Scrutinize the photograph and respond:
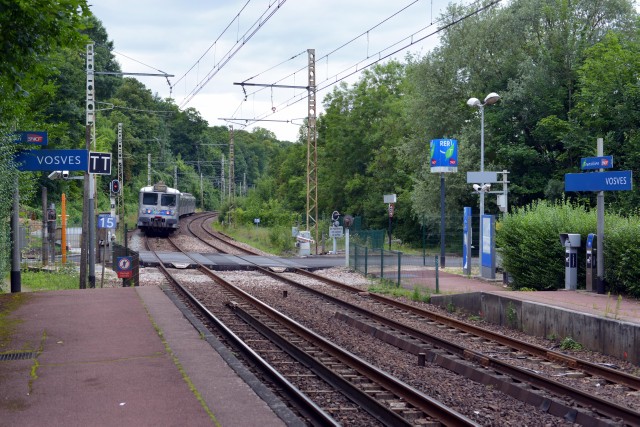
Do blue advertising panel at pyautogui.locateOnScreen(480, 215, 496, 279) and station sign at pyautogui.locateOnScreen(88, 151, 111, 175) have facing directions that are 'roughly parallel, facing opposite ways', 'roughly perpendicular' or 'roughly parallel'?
roughly perpendicular

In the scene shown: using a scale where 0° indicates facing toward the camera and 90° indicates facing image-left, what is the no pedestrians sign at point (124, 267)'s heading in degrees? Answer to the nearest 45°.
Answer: approximately 0°

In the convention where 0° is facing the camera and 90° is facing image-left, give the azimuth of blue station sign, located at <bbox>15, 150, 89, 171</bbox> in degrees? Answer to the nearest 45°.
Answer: approximately 0°

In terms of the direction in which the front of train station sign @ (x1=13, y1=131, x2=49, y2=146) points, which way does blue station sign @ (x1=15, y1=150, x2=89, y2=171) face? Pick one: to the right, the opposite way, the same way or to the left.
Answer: the same way

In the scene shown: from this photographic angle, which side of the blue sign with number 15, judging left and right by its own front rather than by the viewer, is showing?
front

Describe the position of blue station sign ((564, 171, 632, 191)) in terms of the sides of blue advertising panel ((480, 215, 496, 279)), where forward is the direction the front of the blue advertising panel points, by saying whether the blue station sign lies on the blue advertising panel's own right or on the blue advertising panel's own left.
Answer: on the blue advertising panel's own left

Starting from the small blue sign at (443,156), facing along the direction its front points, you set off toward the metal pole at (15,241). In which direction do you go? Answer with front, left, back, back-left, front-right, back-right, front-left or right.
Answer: front-right

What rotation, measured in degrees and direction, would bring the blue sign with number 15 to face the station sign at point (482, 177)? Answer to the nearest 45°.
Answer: approximately 45° to its left

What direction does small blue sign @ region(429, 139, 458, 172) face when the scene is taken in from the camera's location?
facing the viewer
